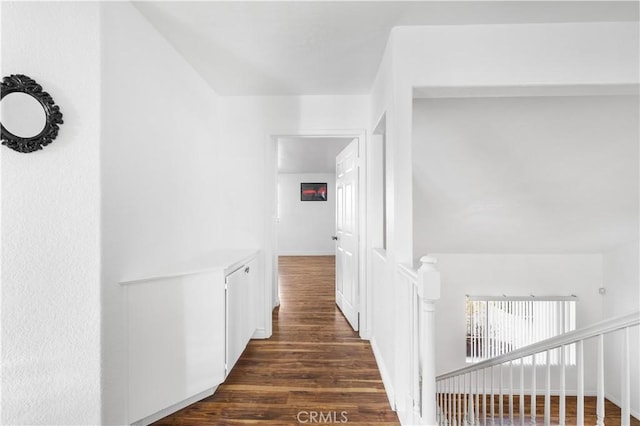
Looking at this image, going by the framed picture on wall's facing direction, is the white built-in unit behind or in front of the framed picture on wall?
in front

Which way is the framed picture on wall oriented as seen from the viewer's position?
toward the camera

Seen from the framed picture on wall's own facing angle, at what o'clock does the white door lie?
The white door is roughly at 12 o'clock from the framed picture on wall.

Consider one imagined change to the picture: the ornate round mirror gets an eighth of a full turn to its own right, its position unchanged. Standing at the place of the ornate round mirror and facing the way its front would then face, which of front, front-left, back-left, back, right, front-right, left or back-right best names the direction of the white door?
back-left

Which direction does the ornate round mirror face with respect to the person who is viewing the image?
facing the viewer

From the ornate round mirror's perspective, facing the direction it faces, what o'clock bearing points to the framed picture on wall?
The framed picture on wall is roughly at 8 o'clock from the ornate round mirror.

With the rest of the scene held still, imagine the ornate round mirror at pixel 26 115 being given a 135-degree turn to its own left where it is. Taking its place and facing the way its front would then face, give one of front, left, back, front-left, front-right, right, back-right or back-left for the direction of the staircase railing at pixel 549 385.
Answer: right

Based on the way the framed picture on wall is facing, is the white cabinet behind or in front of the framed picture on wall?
in front

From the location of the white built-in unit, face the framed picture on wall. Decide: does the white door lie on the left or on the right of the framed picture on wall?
right
